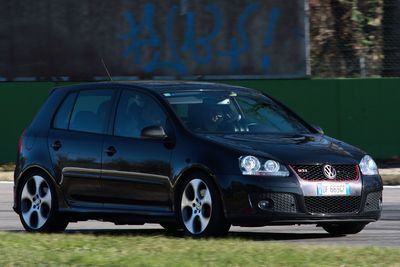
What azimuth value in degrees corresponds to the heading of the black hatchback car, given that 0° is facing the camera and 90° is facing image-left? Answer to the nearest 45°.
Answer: approximately 315°
